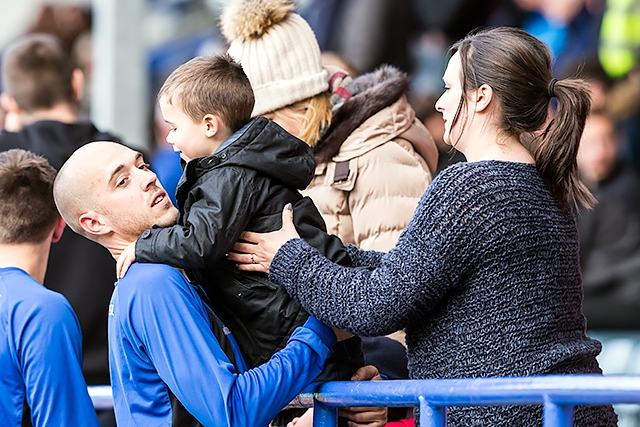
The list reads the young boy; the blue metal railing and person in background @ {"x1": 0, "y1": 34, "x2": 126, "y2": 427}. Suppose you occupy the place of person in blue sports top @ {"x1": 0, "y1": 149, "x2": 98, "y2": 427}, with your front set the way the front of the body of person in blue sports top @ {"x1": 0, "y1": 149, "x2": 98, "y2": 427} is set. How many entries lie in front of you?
1

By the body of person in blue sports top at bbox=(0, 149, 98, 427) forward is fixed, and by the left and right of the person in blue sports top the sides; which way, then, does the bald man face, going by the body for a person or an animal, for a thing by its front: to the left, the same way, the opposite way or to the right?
to the right

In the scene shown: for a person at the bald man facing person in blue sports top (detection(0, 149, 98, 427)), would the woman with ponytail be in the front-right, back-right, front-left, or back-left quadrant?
back-right

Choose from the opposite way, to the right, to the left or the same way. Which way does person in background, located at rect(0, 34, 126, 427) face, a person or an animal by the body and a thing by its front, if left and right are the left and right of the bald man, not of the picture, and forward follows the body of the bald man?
to the left

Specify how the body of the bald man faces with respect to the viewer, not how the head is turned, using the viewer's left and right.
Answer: facing to the right of the viewer

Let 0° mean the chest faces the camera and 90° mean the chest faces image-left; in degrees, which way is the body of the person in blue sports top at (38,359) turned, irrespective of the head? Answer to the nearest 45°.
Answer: approximately 180°

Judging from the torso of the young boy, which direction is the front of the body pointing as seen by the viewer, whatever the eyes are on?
to the viewer's left

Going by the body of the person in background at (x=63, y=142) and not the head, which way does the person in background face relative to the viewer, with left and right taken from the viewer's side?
facing away from the viewer

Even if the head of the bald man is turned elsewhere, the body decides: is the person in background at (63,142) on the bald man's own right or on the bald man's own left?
on the bald man's own left

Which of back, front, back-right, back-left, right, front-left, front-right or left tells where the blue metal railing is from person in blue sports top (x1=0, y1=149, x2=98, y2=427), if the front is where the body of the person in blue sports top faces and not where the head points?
back-right

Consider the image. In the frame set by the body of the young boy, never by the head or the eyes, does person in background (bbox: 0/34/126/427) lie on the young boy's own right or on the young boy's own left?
on the young boy's own right

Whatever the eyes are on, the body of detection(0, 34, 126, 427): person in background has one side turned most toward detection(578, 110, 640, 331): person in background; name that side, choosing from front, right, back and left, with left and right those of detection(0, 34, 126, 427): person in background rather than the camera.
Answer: right

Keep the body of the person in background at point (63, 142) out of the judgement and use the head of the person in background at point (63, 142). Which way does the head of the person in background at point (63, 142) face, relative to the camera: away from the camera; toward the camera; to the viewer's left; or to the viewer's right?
away from the camera
